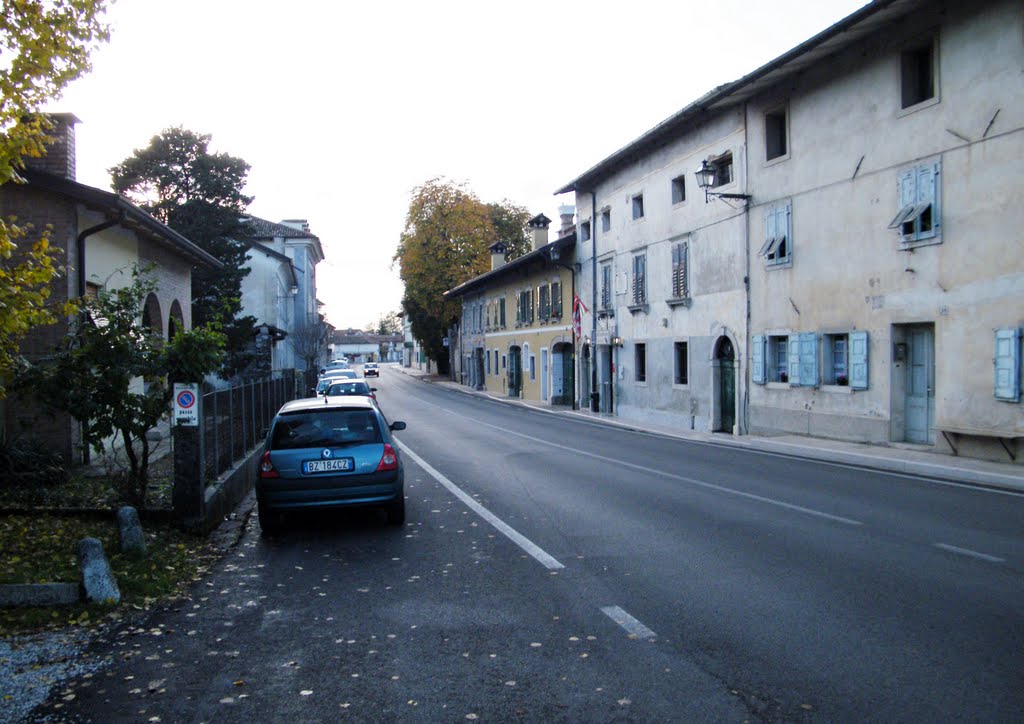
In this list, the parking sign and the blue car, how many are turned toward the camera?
1

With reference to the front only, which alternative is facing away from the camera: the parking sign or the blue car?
the blue car

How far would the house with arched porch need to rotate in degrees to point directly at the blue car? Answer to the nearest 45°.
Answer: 0° — it already faces it

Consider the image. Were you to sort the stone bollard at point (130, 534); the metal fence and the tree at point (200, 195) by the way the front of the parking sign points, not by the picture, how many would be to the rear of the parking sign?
2

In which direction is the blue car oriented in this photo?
away from the camera

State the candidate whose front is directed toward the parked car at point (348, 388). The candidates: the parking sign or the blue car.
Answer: the blue car

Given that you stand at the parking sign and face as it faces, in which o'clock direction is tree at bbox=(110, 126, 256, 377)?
The tree is roughly at 6 o'clock from the parking sign.

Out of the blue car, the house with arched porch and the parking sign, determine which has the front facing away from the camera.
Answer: the blue car
